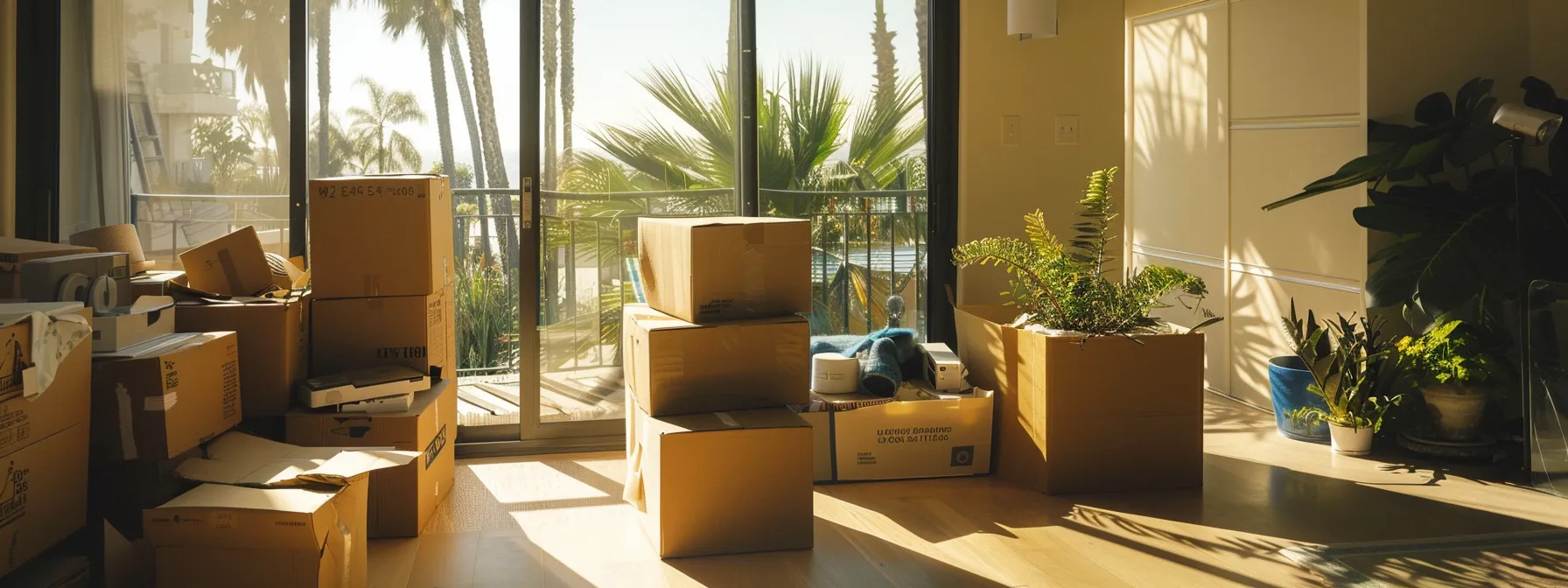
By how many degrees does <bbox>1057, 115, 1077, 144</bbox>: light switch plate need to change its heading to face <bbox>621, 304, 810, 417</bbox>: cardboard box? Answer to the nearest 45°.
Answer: approximately 45° to its right

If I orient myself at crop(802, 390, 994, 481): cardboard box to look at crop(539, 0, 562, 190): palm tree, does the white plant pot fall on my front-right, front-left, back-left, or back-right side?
back-right

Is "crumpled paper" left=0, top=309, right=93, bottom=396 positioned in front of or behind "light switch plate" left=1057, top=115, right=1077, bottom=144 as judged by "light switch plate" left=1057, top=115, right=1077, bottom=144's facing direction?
in front

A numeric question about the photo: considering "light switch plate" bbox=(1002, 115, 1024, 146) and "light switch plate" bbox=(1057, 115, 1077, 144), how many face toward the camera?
2

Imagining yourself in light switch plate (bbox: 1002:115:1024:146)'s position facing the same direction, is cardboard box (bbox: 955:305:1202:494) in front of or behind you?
in front

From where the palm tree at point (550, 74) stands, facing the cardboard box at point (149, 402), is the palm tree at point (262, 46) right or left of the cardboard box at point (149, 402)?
right

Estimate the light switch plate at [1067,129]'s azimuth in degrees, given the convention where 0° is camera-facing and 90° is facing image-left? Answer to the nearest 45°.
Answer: approximately 0°

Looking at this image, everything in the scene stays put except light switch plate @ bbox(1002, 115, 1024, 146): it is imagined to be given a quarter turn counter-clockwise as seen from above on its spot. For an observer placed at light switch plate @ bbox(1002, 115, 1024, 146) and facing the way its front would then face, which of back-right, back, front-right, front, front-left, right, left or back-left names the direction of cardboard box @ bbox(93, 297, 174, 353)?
back-right

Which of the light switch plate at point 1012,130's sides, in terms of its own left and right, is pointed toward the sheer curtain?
right

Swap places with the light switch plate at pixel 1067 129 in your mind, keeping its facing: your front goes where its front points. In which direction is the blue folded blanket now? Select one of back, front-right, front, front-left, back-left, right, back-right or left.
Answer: front-right

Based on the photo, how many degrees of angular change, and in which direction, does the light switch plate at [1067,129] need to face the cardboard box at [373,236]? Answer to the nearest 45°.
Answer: approximately 45° to its right
